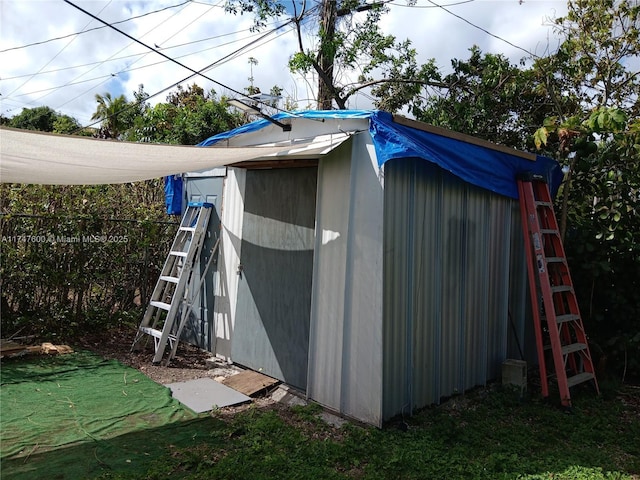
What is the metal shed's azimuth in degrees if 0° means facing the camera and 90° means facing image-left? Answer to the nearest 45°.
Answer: approximately 45°

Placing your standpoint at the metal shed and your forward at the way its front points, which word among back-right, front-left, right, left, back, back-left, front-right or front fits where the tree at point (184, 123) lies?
right

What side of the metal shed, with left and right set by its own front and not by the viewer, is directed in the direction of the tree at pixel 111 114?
right

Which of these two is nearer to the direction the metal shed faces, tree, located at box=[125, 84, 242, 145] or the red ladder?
the tree

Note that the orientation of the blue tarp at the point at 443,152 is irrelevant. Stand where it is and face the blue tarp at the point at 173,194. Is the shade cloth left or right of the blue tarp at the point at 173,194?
left

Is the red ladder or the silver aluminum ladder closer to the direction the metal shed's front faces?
the silver aluminum ladder
